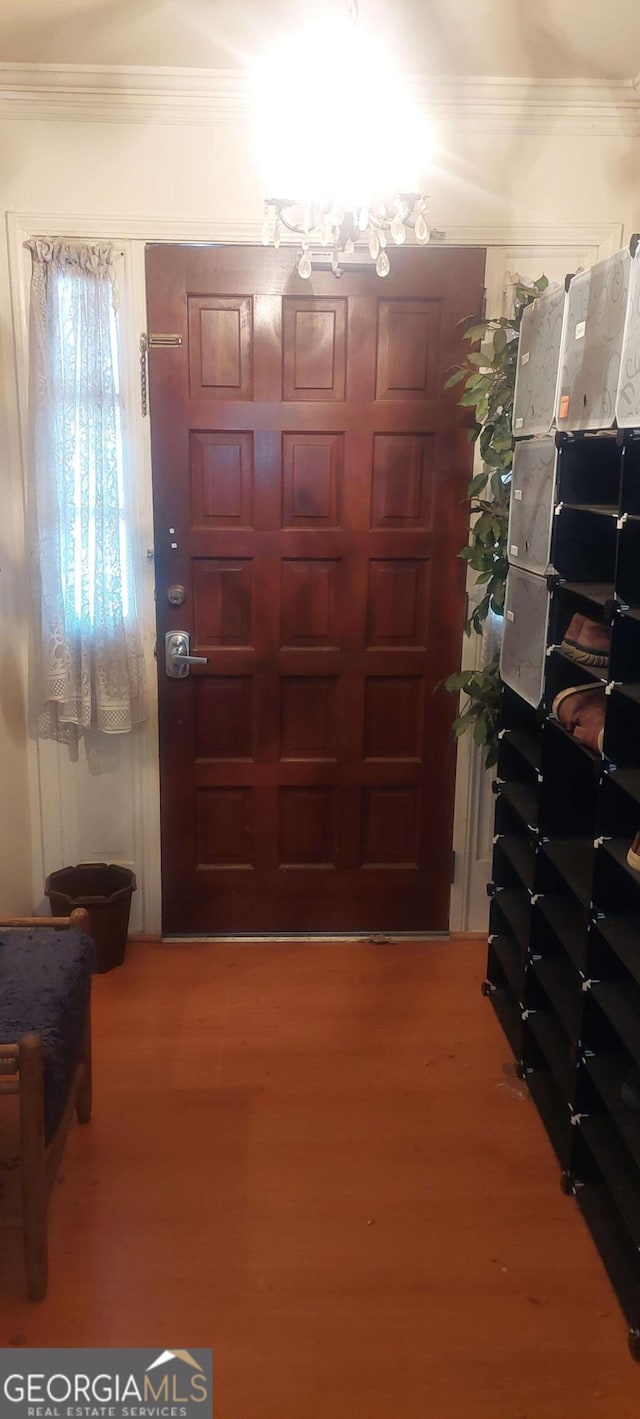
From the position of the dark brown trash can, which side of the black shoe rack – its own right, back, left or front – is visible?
front

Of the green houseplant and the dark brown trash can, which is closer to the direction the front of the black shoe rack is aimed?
the dark brown trash can

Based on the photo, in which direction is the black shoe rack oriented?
to the viewer's left

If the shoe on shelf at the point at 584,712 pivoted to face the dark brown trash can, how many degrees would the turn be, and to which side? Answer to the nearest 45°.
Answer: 0° — it already faces it

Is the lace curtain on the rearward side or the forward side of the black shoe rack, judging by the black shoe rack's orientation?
on the forward side

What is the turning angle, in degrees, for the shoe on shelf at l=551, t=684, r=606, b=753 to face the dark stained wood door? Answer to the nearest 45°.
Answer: approximately 45° to its right
